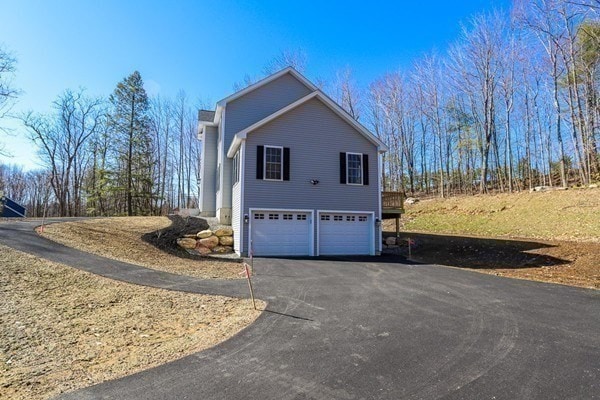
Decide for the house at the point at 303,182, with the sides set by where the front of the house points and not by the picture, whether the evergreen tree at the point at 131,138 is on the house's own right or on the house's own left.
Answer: on the house's own right

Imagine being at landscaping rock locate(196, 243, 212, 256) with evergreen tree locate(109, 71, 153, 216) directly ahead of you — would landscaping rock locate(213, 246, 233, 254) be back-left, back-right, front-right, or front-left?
back-right
